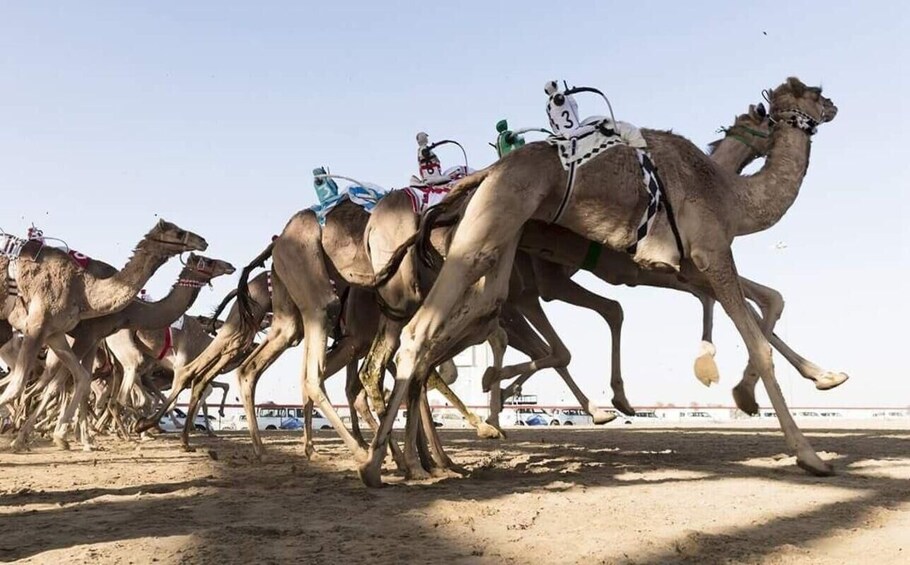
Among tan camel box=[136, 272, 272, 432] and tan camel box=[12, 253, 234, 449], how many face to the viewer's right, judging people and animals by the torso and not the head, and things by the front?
2

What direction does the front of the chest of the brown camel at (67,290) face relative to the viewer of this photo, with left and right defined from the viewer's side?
facing to the right of the viewer

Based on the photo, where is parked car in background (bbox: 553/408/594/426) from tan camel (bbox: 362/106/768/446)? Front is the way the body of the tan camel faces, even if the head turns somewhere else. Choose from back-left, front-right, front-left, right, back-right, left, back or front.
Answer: left

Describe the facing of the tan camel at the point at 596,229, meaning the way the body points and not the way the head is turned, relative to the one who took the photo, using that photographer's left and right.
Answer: facing to the right of the viewer

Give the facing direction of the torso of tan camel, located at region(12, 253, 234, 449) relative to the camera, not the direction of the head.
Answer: to the viewer's right

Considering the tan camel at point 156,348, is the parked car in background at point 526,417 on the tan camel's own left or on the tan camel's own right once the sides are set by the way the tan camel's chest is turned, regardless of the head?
on the tan camel's own left

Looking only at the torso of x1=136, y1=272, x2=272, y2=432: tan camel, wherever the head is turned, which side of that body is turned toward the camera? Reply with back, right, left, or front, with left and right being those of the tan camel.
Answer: right

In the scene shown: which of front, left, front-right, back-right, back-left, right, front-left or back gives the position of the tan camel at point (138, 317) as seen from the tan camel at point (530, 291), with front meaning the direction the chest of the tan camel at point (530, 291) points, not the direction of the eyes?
back-left

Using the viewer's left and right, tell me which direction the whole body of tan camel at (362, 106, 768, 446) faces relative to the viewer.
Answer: facing to the right of the viewer

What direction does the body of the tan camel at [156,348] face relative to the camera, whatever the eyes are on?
to the viewer's right

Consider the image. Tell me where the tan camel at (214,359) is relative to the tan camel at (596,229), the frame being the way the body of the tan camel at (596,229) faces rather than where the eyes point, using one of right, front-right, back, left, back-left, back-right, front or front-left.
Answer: back-left
